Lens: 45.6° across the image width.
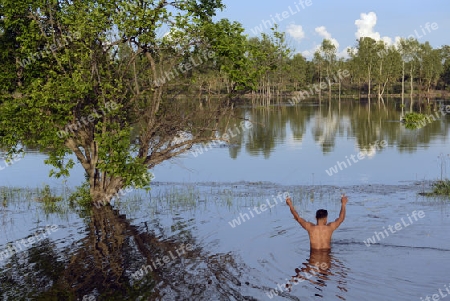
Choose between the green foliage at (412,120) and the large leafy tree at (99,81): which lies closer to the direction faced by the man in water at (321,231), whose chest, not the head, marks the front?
the green foliage

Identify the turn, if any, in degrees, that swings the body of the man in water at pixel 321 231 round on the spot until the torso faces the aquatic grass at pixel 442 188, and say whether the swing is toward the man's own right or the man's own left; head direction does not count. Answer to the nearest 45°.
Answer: approximately 45° to the man's own right

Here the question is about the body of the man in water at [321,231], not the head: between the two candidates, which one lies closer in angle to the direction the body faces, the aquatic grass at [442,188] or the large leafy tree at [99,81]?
the aquatic grass

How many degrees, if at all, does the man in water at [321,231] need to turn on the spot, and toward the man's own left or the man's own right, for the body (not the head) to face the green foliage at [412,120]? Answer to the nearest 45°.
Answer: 0° — they already face it

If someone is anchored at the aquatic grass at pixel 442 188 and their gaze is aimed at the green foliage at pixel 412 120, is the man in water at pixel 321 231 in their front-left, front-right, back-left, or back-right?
back-left

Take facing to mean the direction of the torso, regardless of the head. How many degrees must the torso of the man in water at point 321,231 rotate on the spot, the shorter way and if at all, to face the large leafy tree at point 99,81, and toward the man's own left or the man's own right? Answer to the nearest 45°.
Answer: approximately 45° to the man's own left

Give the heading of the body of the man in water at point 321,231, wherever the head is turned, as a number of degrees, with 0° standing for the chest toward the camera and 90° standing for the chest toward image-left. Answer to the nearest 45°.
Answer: approximately 180°
